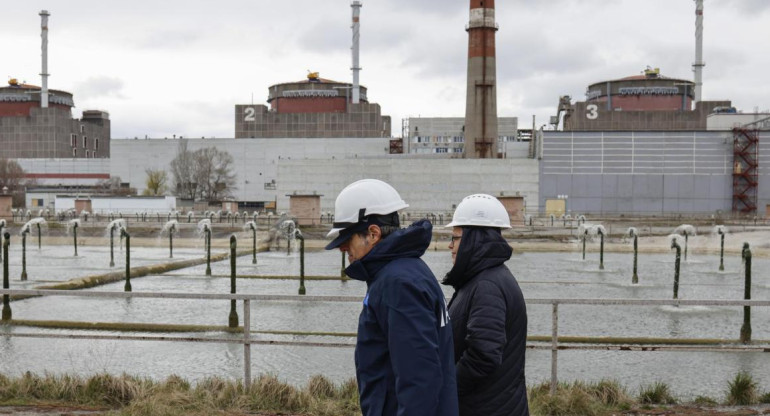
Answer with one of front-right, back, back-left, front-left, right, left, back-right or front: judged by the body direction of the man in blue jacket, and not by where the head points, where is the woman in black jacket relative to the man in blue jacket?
back-right

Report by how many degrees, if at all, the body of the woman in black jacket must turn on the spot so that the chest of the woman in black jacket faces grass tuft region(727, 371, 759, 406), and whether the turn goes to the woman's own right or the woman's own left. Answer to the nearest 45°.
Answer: approximately 135° to the woman's own right

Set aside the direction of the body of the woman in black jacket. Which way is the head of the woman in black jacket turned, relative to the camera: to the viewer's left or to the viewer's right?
to the viewer's left

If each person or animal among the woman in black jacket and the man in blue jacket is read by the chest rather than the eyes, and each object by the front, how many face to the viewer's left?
2

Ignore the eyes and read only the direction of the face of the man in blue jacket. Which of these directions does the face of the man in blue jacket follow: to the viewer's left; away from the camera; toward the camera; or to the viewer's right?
to the viewer's left

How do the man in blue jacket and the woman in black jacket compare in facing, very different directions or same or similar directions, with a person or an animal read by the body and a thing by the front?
same or similar directions

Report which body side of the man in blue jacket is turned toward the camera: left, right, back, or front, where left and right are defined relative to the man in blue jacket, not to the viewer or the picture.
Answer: left

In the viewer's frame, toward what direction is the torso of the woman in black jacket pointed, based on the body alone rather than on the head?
to the viewer's left

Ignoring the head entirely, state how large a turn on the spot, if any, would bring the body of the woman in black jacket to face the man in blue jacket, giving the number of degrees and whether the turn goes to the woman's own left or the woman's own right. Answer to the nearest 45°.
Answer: approximately 45° to the woman's own left
